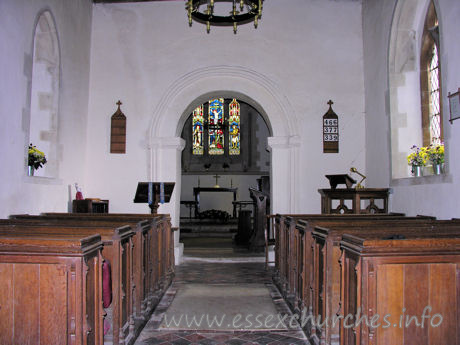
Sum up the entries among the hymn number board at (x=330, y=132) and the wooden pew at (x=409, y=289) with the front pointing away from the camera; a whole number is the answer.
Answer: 1

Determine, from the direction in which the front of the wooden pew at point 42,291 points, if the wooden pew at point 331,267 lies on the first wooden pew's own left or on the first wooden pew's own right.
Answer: on the first wooden pew's own right

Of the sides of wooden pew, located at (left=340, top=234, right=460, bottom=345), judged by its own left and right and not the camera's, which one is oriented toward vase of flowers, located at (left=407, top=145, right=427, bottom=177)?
front

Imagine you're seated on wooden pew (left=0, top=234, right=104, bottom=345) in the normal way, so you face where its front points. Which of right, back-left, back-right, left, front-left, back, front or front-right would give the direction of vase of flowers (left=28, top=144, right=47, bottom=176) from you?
front

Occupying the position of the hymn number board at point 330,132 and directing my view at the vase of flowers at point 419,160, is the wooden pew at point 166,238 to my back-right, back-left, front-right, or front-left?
front-right

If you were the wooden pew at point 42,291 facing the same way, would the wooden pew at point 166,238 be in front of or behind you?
in front

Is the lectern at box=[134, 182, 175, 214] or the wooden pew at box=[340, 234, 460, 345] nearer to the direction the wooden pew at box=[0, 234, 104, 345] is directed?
the lectern

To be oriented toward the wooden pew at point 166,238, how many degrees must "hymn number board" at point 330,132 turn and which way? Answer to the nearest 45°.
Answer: approximately 45° to its right

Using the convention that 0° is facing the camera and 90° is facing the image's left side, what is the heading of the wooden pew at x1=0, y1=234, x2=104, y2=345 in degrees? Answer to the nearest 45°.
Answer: approximately 180°

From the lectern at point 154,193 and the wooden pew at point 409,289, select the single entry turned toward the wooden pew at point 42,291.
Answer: the lectern

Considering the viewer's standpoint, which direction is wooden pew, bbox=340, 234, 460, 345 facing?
facing away from the viewer

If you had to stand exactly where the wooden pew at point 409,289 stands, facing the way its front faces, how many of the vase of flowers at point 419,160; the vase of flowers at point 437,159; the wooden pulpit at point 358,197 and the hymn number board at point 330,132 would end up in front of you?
4

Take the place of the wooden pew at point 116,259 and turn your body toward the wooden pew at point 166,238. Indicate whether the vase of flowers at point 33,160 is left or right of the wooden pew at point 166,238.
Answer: left

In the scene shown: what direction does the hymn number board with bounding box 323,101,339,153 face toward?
toward the camera
